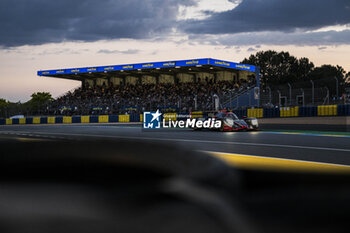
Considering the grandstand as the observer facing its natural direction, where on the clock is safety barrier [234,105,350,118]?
The safety barrier is roughly at 10 o'clock from the grandstand.

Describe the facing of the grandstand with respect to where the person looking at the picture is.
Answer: facing the viewer and to the left of the viewer

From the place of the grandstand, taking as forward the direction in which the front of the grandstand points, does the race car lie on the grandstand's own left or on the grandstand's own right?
on the grandstand's own left
